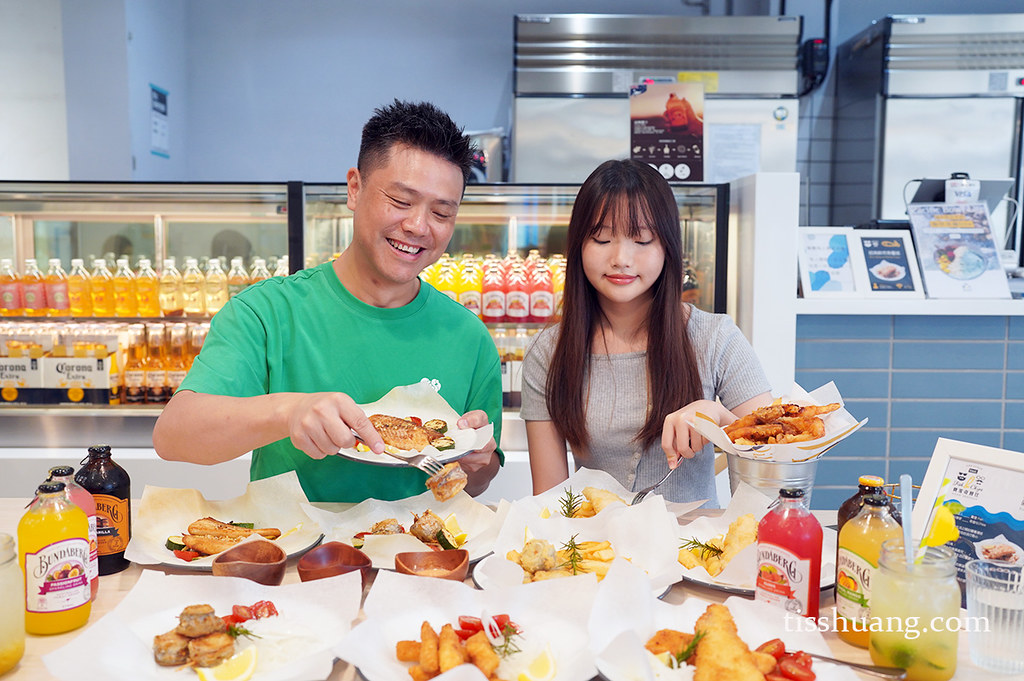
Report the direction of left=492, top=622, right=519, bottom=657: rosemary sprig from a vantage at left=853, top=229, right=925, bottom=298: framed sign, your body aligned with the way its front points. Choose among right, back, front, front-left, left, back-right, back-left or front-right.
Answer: front

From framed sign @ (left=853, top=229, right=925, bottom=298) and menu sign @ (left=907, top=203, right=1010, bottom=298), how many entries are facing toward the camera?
2

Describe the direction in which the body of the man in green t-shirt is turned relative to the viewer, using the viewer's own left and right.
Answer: facing the viewer and to the right of the viewer

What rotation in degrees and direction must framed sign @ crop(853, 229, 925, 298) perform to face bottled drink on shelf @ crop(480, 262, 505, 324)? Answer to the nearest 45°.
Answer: approximately 45° to its right

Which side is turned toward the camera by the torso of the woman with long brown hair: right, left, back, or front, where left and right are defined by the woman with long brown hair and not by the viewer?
front

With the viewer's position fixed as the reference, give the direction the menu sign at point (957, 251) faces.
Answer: facing the viewer

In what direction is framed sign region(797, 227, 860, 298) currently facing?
toward the camera

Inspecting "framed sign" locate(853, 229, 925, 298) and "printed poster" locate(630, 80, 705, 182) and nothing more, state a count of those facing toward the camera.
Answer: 2
